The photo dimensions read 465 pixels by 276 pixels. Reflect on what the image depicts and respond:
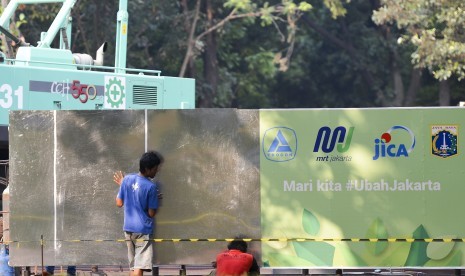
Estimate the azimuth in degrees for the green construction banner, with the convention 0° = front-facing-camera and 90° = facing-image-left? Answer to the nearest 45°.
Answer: approximately 0°

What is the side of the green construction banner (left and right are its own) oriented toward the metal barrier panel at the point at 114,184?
right

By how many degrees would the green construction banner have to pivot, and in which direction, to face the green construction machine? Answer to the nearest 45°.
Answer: approximately 135° to its right

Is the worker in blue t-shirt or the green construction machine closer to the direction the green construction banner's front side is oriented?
the worker in blue t-shirt

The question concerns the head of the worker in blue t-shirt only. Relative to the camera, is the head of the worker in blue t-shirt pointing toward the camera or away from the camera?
away from the camera

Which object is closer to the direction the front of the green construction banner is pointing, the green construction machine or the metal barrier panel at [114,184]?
the metal barrier panel

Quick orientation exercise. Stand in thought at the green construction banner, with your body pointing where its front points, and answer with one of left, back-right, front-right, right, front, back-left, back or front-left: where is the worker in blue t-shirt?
right
